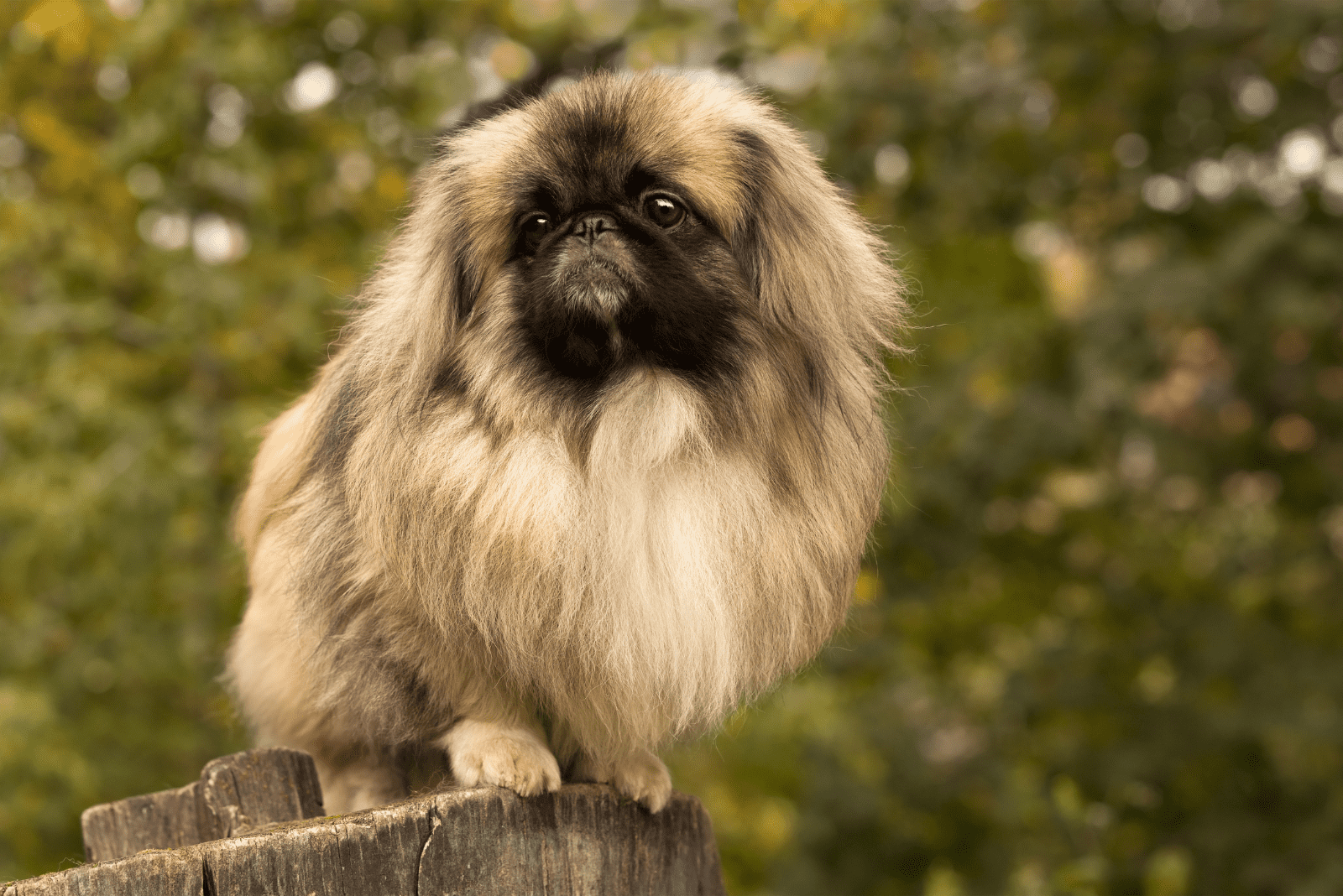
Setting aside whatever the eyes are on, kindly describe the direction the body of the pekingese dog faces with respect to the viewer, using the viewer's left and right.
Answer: facing the viewer and to the right of the viewer
